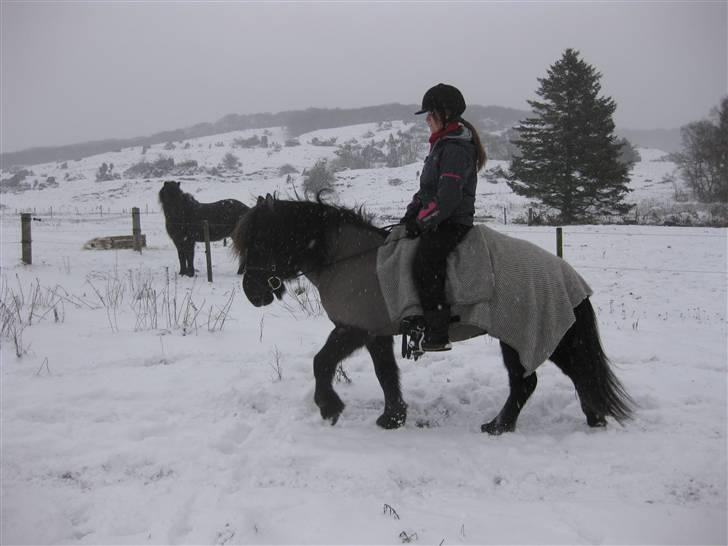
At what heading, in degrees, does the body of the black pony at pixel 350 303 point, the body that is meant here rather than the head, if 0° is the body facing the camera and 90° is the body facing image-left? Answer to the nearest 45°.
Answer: approximately 90°

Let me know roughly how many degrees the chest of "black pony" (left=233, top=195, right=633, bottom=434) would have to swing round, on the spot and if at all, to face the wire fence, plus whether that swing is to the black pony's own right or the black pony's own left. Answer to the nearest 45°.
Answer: approximately 90° to the black pony's own right
